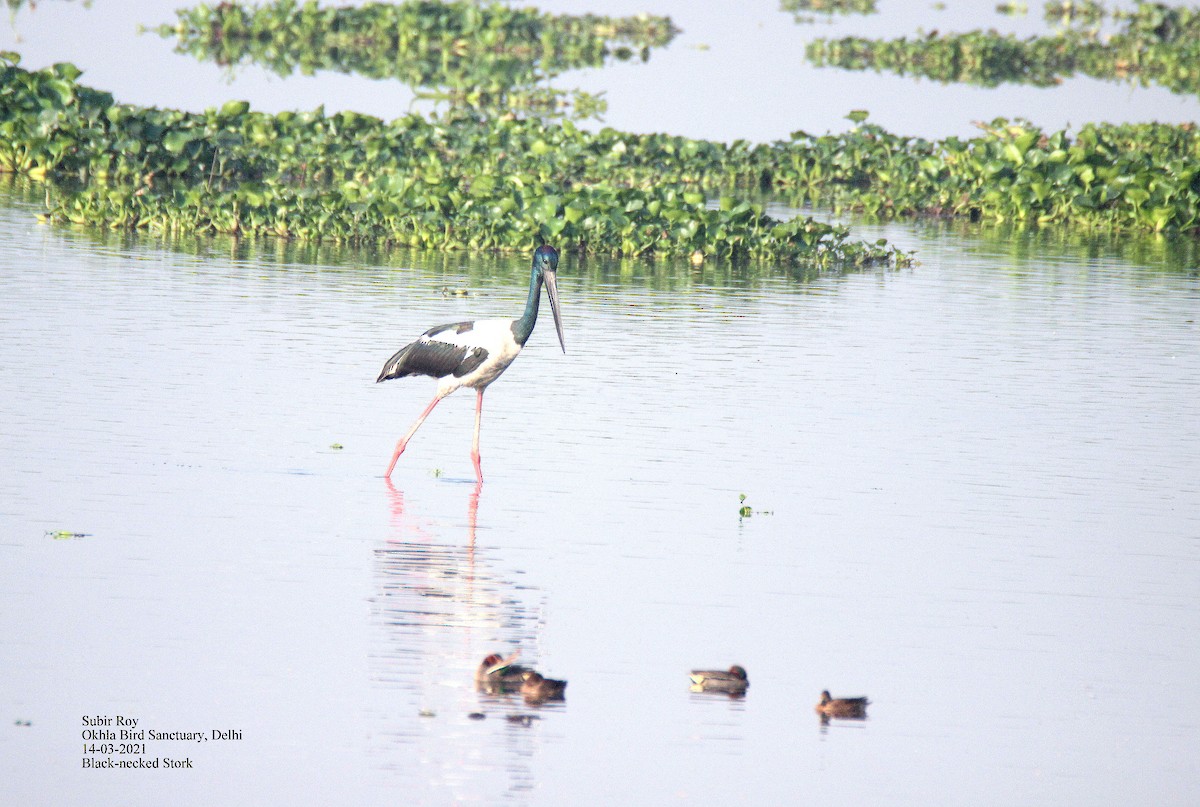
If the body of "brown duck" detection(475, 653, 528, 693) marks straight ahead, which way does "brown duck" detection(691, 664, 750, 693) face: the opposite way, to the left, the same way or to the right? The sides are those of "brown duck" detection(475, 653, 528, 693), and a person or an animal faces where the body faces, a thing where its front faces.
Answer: the opposite way

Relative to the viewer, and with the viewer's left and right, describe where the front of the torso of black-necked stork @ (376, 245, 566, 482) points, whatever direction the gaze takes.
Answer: facing to the right of the viewer

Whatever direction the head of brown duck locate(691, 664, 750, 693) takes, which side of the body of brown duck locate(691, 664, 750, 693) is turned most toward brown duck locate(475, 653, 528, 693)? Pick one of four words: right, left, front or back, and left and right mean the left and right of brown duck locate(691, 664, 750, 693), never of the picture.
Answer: back

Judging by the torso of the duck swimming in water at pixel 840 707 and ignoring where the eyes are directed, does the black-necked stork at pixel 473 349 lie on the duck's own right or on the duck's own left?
on the duck's own right

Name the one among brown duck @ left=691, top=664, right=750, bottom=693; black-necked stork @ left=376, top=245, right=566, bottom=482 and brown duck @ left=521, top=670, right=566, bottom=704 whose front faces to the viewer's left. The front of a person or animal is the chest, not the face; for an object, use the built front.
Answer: brown duck @ left=521, top=670, right=566, bottom=704

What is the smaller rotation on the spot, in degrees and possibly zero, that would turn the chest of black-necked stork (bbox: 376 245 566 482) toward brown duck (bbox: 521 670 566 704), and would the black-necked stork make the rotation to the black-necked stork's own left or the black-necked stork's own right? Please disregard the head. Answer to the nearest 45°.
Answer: approximately 90° to the black-necked stork's own right

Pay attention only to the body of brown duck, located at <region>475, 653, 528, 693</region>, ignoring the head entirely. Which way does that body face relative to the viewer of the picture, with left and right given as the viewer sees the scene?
facing to the left of the viewer

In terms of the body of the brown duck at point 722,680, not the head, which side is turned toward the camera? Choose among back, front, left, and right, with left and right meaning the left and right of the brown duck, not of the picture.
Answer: right

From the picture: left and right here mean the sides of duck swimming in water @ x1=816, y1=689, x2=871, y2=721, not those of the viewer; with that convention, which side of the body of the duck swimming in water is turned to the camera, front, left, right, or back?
left

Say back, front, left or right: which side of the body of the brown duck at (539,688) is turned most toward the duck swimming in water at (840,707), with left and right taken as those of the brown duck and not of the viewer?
back

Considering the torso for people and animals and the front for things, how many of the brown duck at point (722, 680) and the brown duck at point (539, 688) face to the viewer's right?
1

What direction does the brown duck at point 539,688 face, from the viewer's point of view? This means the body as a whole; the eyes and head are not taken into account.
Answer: to the viewer's left

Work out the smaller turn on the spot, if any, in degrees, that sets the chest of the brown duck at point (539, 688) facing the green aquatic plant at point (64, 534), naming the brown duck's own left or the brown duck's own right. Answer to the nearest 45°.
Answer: approximately 45° to the brown duck's own right
